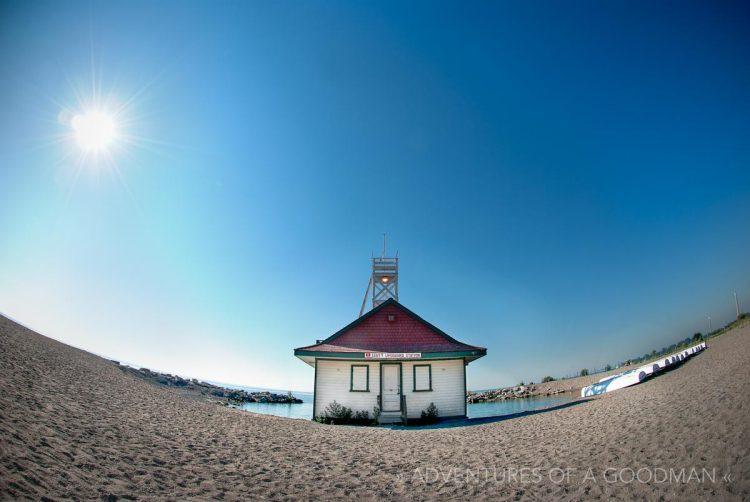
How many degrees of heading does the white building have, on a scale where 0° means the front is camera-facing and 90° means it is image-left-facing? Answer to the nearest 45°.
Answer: approximately 0°

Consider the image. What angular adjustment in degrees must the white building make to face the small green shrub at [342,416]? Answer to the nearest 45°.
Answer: approximately 90° to its right
